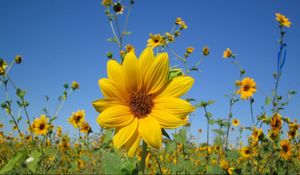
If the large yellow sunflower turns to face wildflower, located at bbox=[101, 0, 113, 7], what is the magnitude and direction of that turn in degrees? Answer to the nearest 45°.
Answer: approximately 180°

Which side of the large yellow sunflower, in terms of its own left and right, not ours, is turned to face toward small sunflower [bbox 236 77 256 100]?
back

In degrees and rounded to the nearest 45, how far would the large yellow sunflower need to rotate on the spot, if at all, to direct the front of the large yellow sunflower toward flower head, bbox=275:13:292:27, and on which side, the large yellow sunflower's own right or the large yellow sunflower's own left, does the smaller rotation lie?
approximately 135° to the large yellow sunflower's own left

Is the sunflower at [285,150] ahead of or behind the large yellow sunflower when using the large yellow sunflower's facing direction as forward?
behind

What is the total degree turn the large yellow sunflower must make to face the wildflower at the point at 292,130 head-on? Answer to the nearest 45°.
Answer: approximately 135° to its left

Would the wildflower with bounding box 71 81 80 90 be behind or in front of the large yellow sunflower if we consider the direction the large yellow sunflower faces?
behind

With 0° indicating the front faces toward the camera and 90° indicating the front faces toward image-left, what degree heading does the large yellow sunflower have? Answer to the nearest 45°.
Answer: approximately 0°

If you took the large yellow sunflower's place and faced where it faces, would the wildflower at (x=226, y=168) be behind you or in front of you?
behind

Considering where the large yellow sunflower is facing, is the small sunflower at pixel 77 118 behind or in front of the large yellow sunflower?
behind

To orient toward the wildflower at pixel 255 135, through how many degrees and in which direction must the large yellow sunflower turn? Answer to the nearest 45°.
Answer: approximately 135° to its left

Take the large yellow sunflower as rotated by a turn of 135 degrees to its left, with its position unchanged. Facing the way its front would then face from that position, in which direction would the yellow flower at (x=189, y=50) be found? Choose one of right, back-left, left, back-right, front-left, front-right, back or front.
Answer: front-left

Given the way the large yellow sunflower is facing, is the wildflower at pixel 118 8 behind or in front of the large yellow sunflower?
behind
